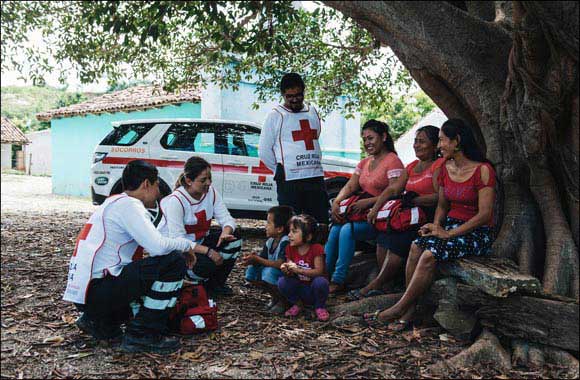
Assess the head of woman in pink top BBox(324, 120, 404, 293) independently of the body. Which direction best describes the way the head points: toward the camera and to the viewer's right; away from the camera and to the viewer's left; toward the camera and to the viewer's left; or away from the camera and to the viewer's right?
toward the camera and to the viewer's left

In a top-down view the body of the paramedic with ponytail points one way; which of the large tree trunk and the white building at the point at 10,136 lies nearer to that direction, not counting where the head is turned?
the large tree trunk

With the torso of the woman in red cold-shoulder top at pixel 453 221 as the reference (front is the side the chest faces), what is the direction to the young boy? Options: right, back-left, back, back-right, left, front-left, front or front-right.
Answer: front-right

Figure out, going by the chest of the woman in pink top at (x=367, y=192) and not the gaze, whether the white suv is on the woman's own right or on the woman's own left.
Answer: on the woman's own right

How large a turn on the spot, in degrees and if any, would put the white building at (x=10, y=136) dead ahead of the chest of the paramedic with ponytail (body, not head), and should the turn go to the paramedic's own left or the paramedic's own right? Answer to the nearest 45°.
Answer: approximately 135° to the paramedic's own left

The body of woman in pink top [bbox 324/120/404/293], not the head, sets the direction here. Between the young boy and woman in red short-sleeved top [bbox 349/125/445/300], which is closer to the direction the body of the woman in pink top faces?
the young boy

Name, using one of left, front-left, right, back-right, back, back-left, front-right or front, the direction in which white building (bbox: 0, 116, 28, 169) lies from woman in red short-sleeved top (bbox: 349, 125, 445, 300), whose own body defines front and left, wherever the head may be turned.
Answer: right
